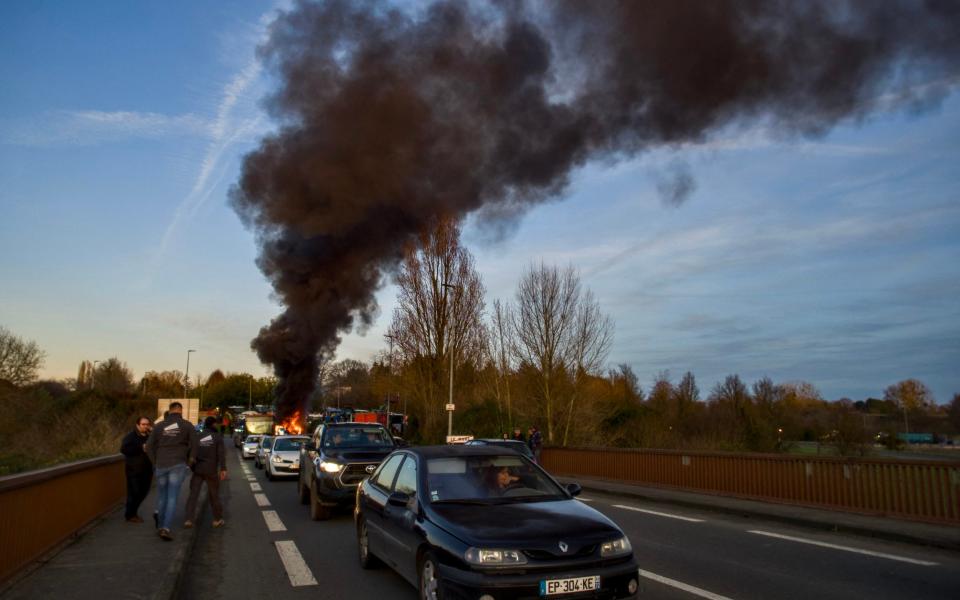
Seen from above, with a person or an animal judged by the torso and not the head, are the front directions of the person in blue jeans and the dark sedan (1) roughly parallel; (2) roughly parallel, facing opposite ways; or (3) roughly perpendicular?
roughly parallel, facing opposite ways

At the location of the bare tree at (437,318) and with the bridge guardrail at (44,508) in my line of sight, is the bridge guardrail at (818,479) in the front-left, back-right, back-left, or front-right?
front-left

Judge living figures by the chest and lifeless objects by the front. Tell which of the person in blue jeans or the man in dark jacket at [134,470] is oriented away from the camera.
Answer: the person in blue jeans

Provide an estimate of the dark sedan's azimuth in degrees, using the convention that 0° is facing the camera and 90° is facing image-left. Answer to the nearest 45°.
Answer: approximately 315°

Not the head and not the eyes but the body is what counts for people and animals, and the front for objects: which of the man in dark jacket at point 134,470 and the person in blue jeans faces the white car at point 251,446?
the person in blue jeans

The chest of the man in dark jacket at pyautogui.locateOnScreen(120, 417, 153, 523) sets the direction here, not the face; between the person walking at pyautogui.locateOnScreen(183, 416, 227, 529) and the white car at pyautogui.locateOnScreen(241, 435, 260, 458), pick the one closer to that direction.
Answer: the person walking

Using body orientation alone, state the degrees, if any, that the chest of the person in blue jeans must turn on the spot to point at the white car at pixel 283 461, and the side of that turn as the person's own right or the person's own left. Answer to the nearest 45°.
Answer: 0° — they already face it

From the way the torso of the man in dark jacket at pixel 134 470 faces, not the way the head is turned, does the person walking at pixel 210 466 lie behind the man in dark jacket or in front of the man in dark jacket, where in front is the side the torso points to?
in front

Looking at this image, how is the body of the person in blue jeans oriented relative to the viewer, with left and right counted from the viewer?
facing away from the viewer

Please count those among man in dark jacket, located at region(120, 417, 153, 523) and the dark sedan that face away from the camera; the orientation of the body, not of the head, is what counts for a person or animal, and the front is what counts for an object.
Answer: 0
